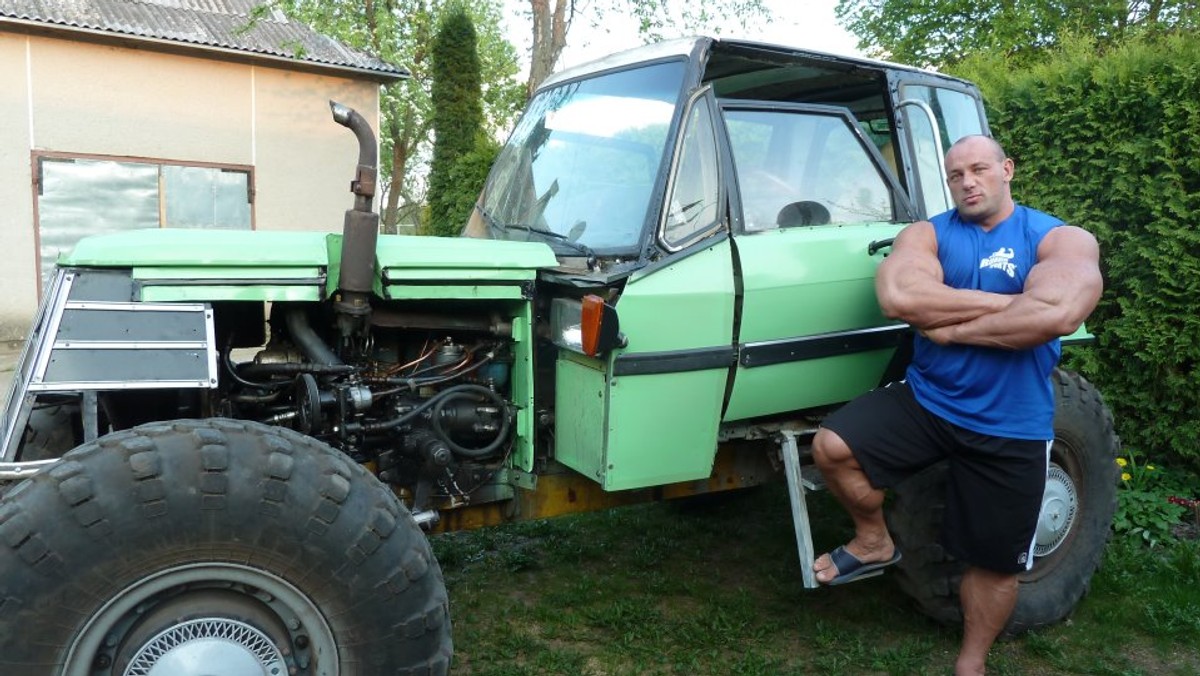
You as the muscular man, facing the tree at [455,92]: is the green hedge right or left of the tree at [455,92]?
right

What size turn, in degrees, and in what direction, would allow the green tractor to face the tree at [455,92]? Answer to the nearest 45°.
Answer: approximately 135° to its right

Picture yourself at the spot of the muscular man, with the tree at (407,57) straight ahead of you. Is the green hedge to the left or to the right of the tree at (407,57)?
right

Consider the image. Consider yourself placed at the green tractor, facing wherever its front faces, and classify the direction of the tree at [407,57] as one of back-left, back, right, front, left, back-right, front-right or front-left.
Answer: back-right

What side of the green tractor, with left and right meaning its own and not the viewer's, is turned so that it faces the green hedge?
back

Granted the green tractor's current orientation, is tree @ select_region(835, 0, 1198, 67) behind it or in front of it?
behind

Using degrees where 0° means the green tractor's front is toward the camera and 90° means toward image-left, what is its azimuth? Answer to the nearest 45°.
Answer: approximately 45°

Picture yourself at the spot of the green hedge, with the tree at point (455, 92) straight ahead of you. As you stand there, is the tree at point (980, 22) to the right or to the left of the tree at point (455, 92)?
right
